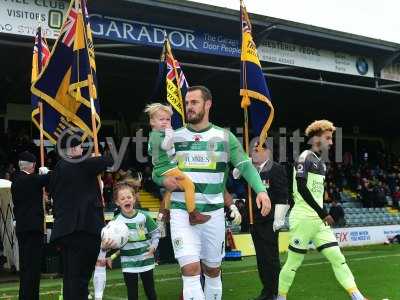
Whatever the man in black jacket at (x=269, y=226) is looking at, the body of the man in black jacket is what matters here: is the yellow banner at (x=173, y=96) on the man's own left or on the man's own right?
on the man's own right

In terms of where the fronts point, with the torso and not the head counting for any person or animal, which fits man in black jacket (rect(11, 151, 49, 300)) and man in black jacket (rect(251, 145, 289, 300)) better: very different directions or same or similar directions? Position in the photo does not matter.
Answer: very different directions

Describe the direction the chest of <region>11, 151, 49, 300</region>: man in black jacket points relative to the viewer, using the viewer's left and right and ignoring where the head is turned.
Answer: facing away from the viewer and to the right of the viewer

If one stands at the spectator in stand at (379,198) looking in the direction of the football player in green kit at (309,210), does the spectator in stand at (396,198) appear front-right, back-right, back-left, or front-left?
back-left

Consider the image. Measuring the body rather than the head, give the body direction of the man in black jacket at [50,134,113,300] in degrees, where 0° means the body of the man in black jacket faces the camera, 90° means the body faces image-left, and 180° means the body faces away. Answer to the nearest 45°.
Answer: approximately 225°

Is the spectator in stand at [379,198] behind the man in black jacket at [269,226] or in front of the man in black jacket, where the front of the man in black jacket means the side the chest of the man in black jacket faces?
behind

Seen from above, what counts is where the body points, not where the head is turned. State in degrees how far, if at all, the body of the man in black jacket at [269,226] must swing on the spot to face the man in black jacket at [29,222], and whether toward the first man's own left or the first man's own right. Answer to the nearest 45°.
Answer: approximately 45° to the first man's own right

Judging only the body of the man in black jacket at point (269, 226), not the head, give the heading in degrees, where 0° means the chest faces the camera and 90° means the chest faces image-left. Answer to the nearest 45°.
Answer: approximately 45°
